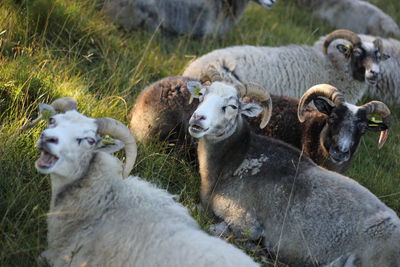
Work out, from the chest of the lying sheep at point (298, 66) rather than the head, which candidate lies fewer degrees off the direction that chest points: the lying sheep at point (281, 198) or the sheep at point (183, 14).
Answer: the lying sheep

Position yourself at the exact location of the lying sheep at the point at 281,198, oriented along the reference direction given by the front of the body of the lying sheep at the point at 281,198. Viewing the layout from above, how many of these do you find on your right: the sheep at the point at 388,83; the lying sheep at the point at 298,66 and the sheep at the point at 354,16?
3

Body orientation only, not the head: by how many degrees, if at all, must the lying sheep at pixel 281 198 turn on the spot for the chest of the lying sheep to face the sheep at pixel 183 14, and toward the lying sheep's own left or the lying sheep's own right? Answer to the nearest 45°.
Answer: approximately 45° to the lying sheep's own right

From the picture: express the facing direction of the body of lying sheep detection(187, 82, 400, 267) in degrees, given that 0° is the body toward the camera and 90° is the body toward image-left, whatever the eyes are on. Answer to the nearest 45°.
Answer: approximately 90°

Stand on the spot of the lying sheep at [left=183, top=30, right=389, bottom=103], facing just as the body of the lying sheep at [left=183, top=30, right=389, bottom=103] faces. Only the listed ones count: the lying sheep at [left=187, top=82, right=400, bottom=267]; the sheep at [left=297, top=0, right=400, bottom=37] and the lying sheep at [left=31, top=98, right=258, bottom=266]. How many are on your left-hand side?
1

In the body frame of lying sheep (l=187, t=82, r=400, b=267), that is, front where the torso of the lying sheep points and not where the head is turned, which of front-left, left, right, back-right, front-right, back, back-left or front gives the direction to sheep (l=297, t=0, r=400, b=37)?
right

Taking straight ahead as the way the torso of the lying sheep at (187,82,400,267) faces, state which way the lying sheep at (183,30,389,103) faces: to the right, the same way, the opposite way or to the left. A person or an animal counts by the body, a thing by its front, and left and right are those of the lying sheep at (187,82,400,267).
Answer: the opposite way

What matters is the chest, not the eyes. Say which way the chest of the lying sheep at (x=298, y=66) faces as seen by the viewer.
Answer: to the viewer's right

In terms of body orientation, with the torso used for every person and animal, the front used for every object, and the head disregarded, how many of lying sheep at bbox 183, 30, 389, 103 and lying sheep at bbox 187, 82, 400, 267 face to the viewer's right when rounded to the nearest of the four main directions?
1

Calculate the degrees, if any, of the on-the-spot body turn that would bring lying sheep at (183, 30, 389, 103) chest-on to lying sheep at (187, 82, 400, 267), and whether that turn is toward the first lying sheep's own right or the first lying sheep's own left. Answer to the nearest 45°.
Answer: approximately 90° to the first lying sheep's own right

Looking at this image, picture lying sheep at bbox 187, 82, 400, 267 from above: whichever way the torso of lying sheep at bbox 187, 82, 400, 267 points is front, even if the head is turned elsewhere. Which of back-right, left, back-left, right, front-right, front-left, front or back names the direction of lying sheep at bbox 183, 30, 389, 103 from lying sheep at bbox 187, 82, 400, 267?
right

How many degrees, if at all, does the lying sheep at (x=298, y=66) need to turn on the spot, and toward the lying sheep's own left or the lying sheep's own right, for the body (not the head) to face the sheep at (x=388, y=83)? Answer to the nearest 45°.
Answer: approximately 45° to the lying sheep's own left

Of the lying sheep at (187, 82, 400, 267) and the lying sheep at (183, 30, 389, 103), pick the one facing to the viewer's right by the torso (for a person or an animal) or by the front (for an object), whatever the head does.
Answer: the lying sheep at (183, 30, 389, 103)

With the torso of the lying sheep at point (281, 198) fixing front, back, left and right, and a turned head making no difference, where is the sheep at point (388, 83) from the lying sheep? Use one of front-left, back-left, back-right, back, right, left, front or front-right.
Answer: right

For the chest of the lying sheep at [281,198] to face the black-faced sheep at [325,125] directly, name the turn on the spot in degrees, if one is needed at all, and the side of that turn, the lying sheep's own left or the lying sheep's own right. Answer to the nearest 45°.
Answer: approximately 90° to the lying sheep's own right
